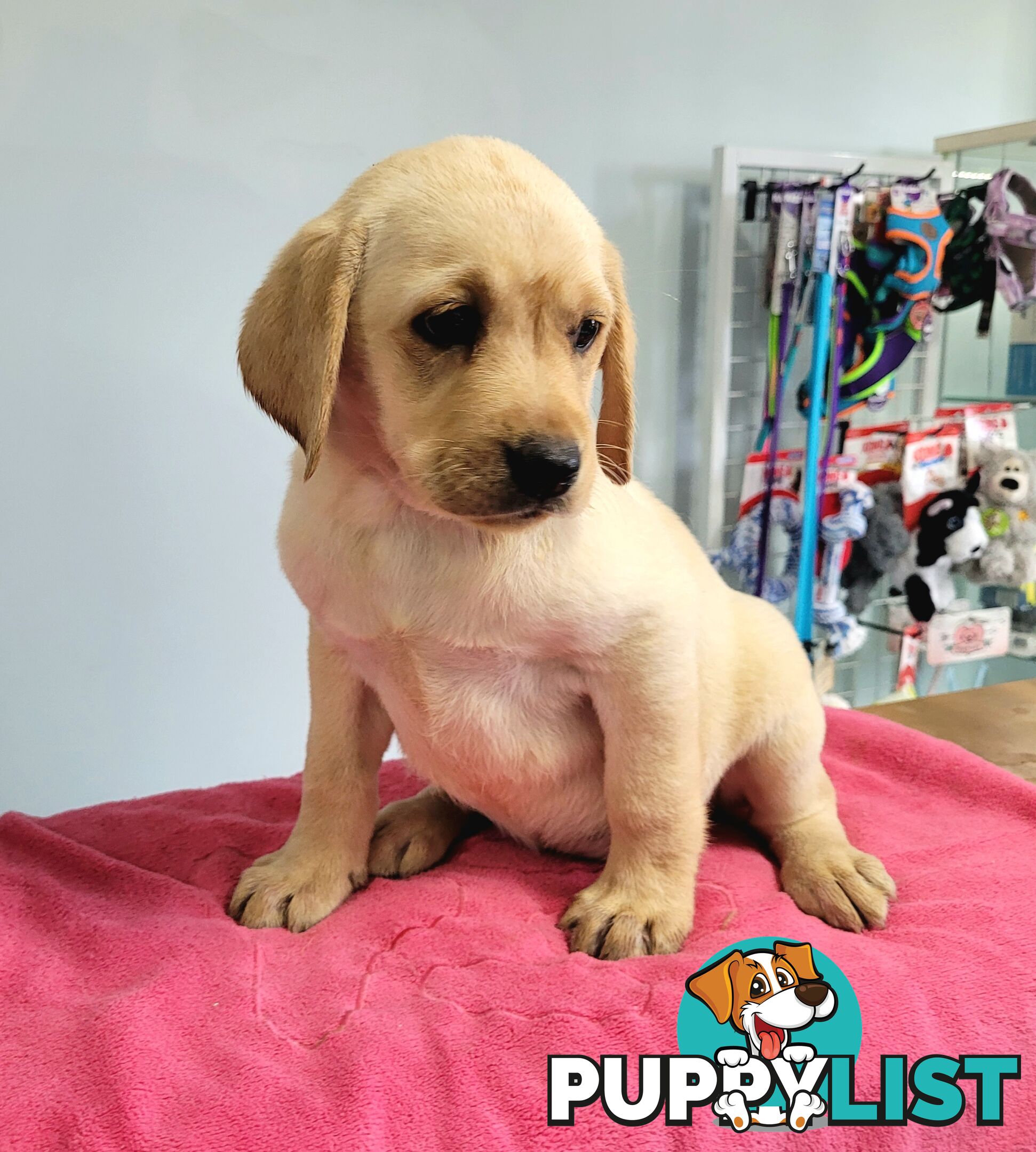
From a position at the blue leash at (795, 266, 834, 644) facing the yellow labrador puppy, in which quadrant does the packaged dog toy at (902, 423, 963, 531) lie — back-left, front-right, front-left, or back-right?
back-left

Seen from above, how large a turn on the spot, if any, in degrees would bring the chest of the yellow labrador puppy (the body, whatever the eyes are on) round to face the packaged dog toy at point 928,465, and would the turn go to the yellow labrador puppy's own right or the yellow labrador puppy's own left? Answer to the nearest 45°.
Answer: approximately 180°

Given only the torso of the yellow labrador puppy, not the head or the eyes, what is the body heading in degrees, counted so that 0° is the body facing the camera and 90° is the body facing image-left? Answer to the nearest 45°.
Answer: approximately 45°

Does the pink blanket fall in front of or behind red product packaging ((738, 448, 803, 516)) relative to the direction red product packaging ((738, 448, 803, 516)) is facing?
in front

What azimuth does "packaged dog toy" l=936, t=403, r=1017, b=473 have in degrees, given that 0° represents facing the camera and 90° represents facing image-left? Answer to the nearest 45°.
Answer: approximately 0°

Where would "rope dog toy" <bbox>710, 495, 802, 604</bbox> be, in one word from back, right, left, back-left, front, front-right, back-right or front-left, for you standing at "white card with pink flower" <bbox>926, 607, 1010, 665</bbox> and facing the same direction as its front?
front-right
